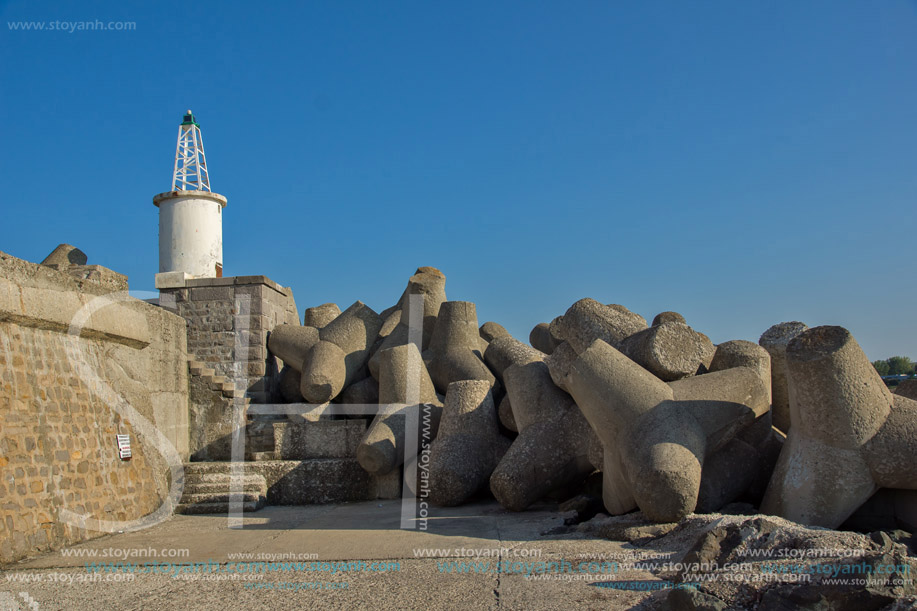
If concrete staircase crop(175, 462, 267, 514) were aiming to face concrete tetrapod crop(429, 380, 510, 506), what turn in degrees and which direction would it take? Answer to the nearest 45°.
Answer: approximately 45° to its left

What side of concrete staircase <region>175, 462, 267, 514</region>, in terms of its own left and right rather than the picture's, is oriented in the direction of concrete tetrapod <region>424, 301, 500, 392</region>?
left

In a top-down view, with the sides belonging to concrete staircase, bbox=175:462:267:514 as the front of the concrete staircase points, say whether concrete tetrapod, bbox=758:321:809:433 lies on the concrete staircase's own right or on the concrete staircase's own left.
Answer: on the concrete staircase's own left

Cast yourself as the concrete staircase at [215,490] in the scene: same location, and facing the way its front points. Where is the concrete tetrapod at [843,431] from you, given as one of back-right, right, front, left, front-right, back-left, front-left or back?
front-left

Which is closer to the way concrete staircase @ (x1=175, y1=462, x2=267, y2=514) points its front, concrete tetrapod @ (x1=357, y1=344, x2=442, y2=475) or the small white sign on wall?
the small white sign on wall

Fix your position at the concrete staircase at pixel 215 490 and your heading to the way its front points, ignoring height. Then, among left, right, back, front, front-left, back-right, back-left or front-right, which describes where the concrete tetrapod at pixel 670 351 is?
front-left

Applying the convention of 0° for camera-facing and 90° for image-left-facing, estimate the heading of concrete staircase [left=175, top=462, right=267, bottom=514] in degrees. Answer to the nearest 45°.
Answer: approximately 0°

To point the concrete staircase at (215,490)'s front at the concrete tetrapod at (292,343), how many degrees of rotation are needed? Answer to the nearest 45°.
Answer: approximately 135° to its left

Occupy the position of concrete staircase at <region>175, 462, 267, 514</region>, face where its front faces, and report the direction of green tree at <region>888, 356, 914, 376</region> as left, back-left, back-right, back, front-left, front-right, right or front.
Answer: back-left

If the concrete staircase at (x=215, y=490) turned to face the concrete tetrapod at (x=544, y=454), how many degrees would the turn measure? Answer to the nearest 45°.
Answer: approximately 45° to its left

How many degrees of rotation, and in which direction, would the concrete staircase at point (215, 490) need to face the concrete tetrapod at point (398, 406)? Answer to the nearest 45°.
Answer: approximately 90° to its left
